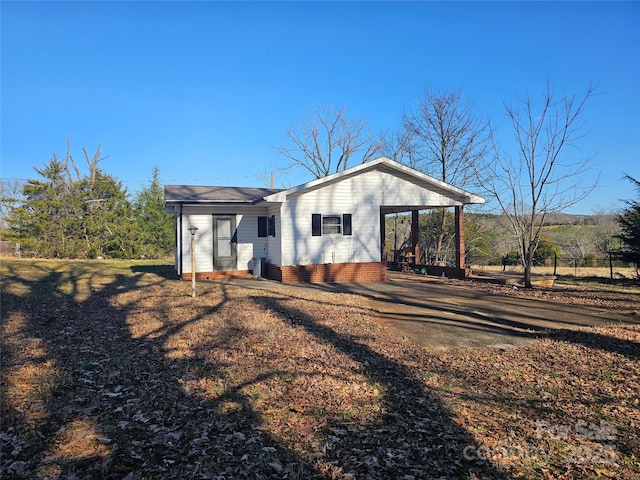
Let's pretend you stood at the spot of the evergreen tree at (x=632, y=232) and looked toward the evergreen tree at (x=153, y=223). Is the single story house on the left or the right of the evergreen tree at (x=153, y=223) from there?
left

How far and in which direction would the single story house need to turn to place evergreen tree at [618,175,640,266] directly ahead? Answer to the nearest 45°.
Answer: approximately 90° to its left

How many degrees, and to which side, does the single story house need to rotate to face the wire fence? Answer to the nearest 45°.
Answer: approximately 135° to its left

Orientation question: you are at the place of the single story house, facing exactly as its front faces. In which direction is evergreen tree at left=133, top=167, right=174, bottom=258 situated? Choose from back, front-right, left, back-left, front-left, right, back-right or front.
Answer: back-right

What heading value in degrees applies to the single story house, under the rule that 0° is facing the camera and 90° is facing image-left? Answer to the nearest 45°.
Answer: approximately 0°
